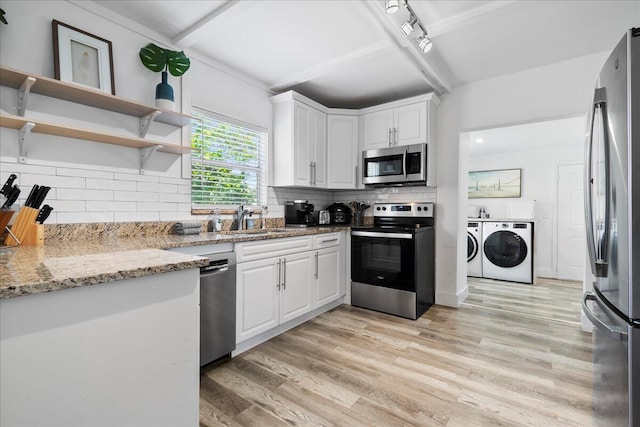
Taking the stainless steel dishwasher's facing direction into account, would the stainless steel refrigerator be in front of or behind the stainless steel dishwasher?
in front

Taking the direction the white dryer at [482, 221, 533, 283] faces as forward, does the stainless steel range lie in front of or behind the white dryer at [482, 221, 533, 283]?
in front

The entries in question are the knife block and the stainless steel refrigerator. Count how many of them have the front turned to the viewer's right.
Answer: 1

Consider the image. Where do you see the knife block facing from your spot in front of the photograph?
facing to the right of the viewer

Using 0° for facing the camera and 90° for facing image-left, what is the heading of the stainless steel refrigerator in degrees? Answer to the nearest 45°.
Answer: approximately 90°

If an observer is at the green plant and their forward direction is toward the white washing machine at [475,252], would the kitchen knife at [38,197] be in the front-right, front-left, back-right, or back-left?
back-right

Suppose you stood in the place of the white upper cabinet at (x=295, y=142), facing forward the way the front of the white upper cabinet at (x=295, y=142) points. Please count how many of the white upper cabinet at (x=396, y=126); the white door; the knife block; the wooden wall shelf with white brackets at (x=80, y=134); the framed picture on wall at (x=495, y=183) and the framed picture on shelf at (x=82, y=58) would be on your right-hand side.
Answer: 3

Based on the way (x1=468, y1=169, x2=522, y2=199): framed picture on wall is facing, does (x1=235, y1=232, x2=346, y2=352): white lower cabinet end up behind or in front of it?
in front
